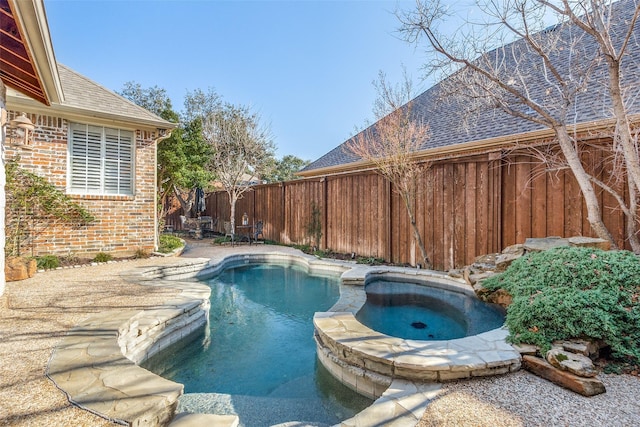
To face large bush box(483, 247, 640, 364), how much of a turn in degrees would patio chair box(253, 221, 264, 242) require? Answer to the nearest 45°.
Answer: approximately 45° to its left

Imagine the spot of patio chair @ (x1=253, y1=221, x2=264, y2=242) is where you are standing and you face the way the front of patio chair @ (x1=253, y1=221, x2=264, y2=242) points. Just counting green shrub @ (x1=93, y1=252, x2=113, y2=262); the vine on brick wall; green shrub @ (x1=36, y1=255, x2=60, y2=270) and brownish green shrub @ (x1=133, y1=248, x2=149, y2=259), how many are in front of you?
4

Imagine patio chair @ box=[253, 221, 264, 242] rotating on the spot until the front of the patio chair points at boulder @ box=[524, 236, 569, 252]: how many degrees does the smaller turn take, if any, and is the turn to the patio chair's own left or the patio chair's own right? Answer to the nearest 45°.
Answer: approximately 90° to the patio chair's own left

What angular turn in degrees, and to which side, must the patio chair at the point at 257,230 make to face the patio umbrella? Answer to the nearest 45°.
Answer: approximately 90° to its right

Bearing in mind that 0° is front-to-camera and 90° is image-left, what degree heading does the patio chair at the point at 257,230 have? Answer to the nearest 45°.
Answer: approximately 45°

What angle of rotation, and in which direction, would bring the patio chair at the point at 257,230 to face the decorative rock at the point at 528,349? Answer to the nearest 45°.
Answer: approximately 45° to its left

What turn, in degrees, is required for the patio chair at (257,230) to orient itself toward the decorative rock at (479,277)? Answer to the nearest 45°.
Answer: approximately 90° to its left

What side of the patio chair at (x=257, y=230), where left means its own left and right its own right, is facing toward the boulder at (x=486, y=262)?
left

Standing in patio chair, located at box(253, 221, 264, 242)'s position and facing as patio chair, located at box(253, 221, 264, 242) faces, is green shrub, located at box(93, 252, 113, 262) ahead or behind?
ahead

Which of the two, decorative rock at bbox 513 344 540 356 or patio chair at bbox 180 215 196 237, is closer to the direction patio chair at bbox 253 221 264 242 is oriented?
the decorative rock

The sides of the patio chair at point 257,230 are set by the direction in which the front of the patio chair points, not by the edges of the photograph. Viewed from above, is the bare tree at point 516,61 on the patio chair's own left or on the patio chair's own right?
on the patio chair's own left

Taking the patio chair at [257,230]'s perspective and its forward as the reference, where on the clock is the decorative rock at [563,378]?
The decorative rock is roughly at 10 o'clock from the patio chair.

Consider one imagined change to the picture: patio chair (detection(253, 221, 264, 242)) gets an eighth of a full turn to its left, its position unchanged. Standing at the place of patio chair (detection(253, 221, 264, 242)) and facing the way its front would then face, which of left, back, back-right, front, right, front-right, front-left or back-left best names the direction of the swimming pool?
front

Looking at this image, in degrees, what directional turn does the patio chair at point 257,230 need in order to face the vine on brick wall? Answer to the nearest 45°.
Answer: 0° — it already faces it

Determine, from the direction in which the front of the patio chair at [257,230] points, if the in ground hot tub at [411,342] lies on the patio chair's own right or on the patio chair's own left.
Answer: on the patio chair's own left

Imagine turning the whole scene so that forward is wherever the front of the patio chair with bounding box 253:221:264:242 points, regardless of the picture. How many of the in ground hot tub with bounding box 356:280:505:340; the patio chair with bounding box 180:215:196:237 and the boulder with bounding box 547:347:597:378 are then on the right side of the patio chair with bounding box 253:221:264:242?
1

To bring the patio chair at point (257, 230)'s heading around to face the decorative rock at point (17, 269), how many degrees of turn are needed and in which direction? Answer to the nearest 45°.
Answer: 0° — it already faces it
